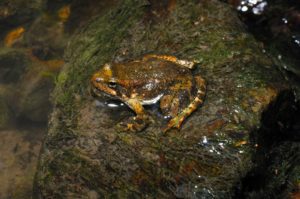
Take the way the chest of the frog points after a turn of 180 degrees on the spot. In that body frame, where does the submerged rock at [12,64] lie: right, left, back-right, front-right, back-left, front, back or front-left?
back-left

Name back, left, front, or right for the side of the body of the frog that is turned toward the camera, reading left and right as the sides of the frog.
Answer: left
